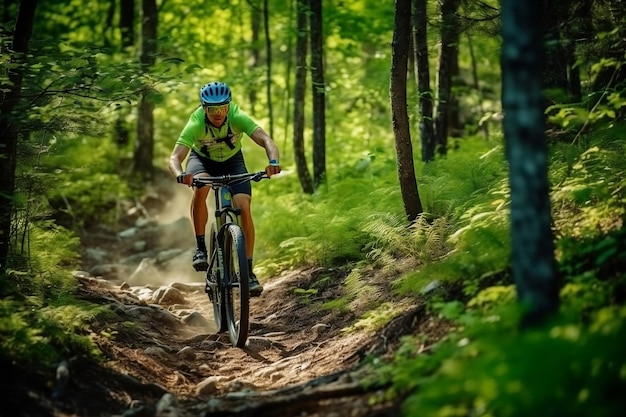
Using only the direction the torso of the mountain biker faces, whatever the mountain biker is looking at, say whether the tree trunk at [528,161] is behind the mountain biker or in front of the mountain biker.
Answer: in front

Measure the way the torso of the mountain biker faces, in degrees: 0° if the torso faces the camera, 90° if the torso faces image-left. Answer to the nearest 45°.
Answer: approximately 0°

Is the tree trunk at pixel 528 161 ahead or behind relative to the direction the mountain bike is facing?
ahead
